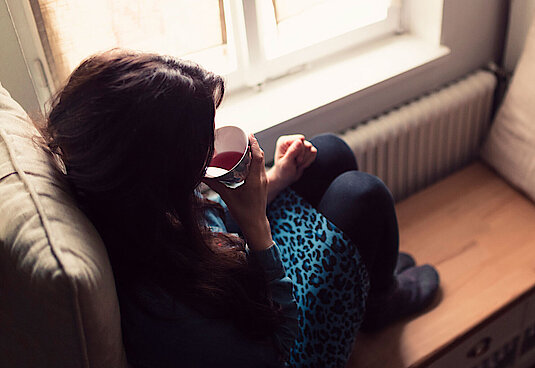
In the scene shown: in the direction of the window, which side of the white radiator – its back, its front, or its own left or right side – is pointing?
right

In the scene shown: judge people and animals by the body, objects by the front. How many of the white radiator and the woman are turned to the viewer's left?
0

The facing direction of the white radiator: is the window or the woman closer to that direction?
the woman

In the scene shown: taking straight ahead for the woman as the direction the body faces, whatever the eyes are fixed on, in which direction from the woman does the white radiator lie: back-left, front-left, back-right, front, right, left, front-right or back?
front

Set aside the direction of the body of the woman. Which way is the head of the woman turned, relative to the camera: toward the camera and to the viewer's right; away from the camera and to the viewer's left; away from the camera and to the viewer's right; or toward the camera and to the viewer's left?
away from the camera and to the viewer's right

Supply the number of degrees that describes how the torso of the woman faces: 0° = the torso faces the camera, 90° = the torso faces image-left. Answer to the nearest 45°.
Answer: approximately 225°

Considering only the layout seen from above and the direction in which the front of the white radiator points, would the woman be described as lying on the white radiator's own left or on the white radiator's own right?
on the white radiator's own right

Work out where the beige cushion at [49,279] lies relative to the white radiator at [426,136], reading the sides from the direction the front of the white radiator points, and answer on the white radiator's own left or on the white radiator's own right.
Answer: on the white radiator's own right

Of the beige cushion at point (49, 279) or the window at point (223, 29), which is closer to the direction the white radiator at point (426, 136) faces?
the beige cushion
